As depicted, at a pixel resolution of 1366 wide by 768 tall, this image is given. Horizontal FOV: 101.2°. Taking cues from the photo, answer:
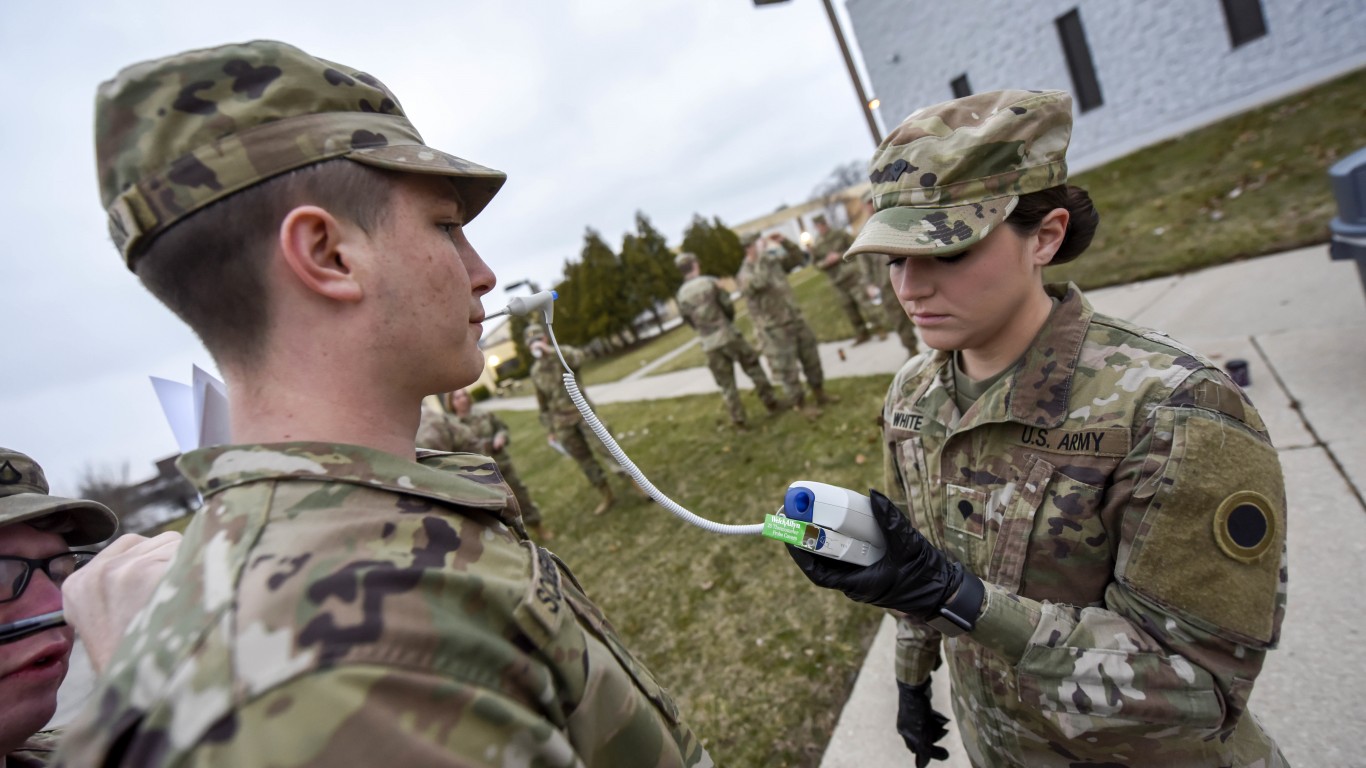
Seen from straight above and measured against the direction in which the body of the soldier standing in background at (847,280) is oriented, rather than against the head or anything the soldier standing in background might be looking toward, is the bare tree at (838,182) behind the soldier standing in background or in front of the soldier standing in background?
behind

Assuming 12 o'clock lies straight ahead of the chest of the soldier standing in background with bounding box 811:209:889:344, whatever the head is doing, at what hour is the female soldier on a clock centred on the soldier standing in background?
The female soldier is roughly at 12 o'clock from the soldier standing in background.

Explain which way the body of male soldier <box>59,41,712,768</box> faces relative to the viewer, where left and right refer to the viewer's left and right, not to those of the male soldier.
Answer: facing to the right of the viewer

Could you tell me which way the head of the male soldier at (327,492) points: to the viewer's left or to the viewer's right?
to the viewer's right

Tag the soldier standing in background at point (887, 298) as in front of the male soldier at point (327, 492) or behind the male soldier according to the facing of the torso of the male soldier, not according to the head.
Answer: in front

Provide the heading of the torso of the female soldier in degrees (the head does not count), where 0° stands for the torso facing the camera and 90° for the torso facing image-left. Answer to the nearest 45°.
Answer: approximately 45°

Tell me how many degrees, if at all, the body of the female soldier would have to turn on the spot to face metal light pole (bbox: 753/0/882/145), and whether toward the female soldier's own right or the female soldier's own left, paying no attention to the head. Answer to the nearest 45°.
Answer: approximately 135° to the female soldier's own right

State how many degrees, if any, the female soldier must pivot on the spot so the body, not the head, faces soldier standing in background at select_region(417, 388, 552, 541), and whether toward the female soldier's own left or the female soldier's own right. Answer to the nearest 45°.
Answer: approximately 90° to the female soldier's own right

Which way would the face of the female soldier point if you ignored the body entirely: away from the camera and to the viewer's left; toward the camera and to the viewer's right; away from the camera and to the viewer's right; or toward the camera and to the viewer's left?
toward the camera and to the viewer's left

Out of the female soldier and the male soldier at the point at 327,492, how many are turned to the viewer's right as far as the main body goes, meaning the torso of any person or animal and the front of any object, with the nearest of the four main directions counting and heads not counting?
1

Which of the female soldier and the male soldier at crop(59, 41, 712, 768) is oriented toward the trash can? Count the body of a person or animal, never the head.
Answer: the male soldier

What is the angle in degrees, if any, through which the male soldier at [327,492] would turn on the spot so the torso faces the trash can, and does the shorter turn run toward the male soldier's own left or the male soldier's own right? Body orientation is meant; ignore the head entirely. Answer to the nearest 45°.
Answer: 0° — they already face it

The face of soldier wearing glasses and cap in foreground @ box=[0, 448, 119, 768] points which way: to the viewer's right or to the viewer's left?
to the viewer's right
